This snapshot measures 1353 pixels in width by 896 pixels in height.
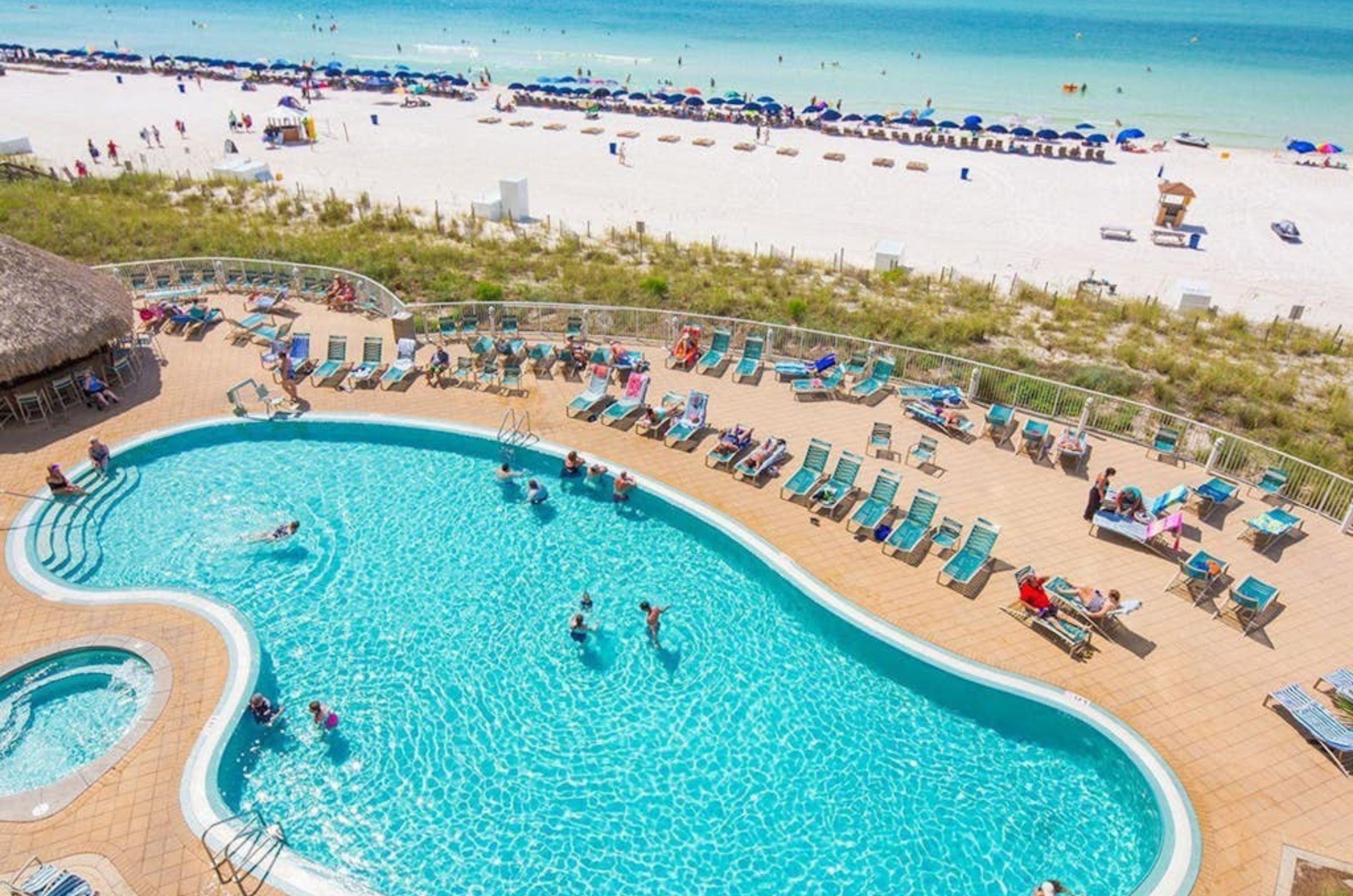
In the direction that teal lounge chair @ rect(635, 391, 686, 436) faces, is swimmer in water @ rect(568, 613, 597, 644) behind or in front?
in front

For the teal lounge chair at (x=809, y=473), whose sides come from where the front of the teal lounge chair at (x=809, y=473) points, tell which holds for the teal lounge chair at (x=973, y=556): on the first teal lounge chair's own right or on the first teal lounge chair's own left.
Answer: on the first teal lounge chair's own left

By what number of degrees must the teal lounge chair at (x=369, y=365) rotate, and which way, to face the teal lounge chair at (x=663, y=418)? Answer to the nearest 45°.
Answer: approximately 90° to its left

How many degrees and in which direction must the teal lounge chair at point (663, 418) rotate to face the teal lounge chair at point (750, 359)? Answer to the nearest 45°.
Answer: approximately 180°

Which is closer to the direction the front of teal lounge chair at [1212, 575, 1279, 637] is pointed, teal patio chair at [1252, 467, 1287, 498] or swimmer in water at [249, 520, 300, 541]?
the swimmer in water

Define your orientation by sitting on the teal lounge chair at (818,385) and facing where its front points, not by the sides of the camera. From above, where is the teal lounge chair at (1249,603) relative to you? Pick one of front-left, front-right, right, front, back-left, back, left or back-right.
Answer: back-left

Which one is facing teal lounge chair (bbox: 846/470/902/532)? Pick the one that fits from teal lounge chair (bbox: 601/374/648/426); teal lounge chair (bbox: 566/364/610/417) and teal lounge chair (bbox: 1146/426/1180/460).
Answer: teal lounge chair (bbox: 1146/426/1180/460)

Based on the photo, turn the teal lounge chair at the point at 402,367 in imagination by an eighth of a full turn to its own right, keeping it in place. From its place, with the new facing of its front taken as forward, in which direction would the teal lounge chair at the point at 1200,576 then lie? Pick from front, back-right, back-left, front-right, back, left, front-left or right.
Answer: back-left

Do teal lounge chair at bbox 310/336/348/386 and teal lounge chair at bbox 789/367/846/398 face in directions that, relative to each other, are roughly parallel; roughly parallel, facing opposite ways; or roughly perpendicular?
roughly perpendicular

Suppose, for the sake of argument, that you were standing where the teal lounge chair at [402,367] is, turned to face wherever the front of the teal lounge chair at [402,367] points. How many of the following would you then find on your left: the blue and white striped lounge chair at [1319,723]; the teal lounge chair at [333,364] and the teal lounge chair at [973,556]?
2

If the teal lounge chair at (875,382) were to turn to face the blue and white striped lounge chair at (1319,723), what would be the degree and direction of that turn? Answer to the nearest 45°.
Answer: approximately 90° to its left

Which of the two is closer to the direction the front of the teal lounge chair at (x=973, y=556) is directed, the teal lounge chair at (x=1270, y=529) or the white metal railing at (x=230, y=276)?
the white metal railing

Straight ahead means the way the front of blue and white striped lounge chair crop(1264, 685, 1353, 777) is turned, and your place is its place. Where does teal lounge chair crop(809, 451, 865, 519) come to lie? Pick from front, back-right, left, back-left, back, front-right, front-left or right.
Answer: back-right

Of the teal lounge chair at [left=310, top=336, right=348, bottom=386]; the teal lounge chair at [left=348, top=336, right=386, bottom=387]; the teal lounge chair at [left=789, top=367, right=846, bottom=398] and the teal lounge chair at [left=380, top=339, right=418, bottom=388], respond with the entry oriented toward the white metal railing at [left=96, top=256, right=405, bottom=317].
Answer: the teal lounge chair at [left=789, top=367, right=846, bottom=398]

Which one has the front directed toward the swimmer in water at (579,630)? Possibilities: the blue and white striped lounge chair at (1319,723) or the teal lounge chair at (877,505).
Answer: the teal lounge chair at (877,505)

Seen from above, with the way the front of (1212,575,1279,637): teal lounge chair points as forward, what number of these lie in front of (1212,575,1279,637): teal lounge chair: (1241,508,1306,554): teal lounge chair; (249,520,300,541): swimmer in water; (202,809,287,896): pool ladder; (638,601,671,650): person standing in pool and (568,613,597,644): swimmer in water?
4
